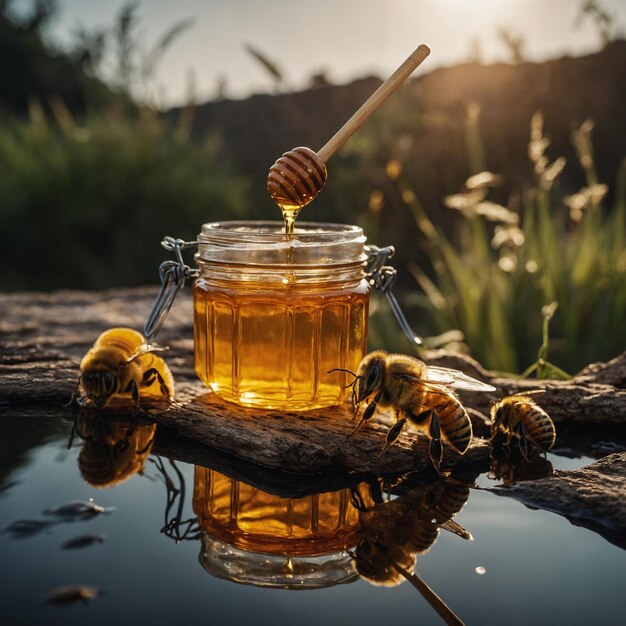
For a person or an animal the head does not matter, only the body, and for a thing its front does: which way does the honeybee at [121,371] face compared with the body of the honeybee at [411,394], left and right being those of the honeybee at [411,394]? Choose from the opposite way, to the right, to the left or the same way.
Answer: to the left

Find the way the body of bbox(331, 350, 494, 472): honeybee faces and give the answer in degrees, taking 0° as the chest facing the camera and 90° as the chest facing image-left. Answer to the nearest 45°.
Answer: approximately 90°

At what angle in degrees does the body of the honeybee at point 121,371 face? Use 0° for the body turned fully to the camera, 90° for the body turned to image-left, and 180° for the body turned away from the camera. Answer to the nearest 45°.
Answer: approximately 45°

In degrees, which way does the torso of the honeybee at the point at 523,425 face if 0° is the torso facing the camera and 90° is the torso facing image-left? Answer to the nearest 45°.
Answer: approximately 90°

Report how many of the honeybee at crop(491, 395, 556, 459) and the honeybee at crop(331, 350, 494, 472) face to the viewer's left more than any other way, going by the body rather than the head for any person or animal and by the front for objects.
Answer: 2

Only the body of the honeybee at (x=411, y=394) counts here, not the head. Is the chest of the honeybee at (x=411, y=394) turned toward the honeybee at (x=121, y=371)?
yes
